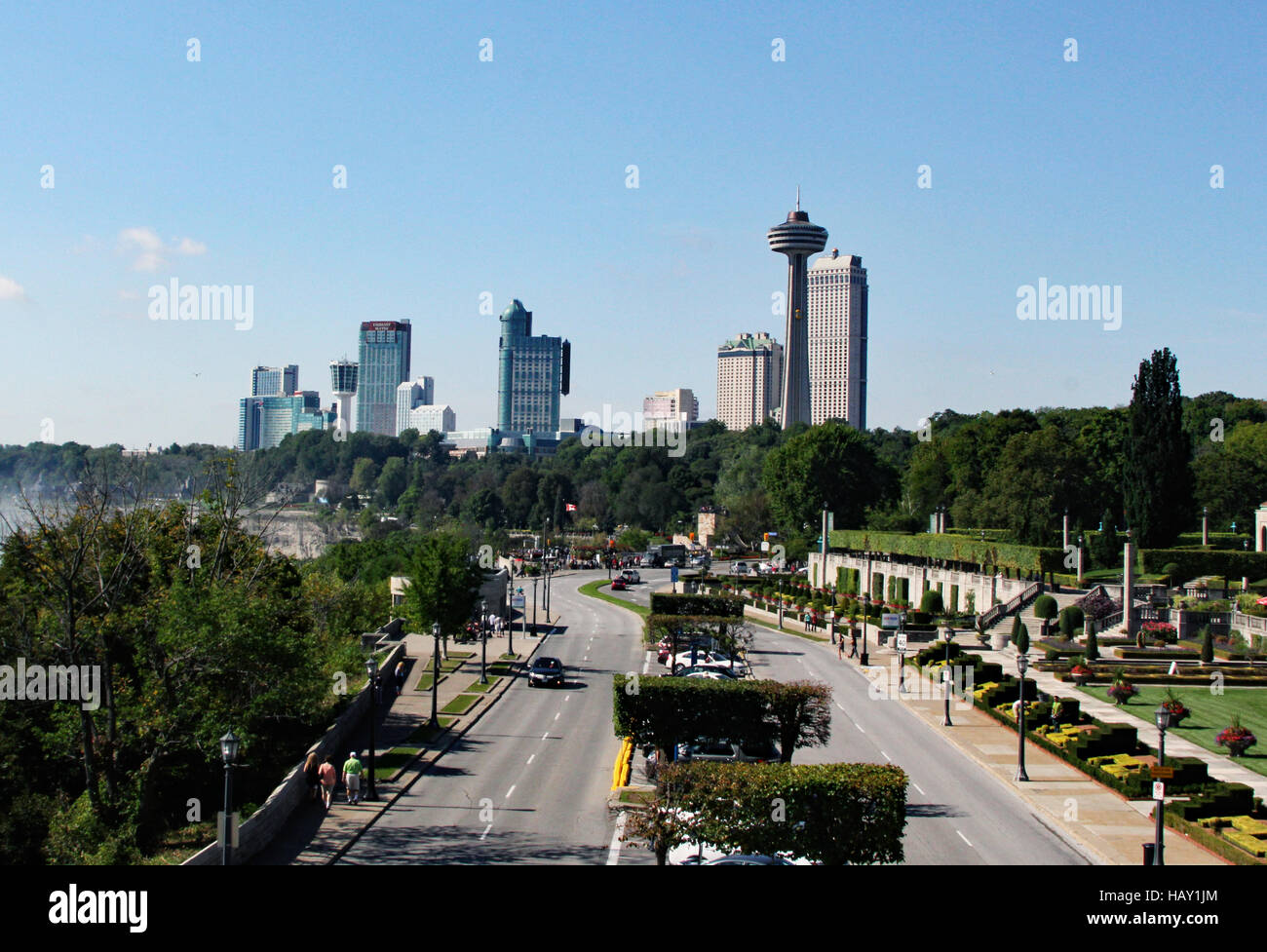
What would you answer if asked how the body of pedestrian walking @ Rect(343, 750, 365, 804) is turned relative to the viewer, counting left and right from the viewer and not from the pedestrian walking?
facing away from the viewer

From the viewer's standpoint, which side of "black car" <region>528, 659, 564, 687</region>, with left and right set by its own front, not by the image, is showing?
front

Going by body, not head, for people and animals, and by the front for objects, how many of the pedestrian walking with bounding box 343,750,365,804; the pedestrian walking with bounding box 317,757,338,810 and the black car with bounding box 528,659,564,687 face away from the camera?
2

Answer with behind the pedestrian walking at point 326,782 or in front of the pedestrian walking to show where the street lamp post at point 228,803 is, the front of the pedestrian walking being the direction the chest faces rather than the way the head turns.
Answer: behind

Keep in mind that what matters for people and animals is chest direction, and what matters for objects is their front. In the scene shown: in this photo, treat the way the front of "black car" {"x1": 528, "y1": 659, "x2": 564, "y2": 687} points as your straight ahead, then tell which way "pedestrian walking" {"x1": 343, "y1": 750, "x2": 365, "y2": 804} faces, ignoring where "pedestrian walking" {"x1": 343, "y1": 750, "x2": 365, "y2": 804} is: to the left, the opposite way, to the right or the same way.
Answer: the opposite way

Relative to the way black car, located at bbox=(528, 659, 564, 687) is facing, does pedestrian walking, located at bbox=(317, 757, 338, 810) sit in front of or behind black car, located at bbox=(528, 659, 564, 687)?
in front

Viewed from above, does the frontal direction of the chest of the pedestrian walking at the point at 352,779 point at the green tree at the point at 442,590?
yes

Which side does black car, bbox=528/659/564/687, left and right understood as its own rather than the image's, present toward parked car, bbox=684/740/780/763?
front

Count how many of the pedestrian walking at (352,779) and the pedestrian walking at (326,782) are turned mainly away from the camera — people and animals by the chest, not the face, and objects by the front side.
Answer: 2

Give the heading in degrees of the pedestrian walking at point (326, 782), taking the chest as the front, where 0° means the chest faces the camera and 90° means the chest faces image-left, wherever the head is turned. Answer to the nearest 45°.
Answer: approximately 180°

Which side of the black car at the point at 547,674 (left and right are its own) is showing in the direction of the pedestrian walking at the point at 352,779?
front

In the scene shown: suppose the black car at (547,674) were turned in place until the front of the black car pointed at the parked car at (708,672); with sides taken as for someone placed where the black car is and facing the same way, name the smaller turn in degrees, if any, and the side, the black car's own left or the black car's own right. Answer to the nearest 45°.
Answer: approximately 45° to the black car's own left
